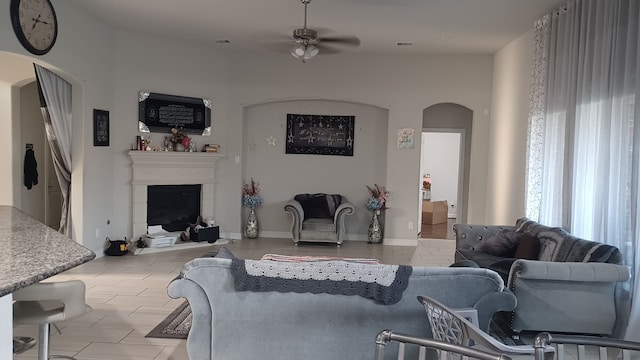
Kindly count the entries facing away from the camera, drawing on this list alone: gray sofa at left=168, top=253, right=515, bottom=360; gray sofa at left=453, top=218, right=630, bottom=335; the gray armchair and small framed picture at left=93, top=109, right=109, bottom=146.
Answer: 1

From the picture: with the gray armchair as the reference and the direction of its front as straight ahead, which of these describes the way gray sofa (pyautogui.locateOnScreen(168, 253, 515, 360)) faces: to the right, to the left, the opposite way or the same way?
the opposite way

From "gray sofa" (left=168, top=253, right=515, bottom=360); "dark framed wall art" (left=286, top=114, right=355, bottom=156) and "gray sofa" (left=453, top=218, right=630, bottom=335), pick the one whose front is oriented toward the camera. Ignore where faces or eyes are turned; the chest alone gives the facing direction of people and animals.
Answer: the dark framed wall art

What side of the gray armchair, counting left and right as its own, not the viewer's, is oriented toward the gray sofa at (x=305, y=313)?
front

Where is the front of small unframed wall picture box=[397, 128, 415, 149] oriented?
toward the camera

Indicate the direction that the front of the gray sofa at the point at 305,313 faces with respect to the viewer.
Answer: facing away from the viewer

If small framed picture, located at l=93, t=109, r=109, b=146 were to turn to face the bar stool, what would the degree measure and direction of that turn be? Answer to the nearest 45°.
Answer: approximately 45° to its right

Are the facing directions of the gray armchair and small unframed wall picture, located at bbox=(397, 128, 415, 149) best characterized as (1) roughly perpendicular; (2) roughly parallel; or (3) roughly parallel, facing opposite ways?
roughly parallel

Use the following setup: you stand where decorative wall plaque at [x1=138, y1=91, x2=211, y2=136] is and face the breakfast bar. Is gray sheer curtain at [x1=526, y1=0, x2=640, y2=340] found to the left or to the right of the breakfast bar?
left

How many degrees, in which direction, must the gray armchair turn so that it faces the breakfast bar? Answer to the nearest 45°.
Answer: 0° — it already faces it

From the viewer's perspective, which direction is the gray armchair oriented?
toward the camera

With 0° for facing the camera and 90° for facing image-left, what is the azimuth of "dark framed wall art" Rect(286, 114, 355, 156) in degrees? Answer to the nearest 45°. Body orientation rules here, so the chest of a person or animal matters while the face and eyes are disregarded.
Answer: approximately 0°

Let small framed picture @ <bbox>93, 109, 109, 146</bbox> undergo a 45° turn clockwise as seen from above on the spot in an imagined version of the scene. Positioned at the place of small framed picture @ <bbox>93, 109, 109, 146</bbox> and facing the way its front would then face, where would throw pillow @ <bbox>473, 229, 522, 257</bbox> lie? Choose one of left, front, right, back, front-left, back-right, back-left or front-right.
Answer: front-left

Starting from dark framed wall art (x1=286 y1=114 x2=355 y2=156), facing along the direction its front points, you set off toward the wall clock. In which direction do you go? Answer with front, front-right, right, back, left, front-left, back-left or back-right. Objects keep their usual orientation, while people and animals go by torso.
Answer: front-right

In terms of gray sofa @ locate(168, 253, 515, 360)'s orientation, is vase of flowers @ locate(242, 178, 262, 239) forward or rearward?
forward

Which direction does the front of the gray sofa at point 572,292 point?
to the viewer's left
